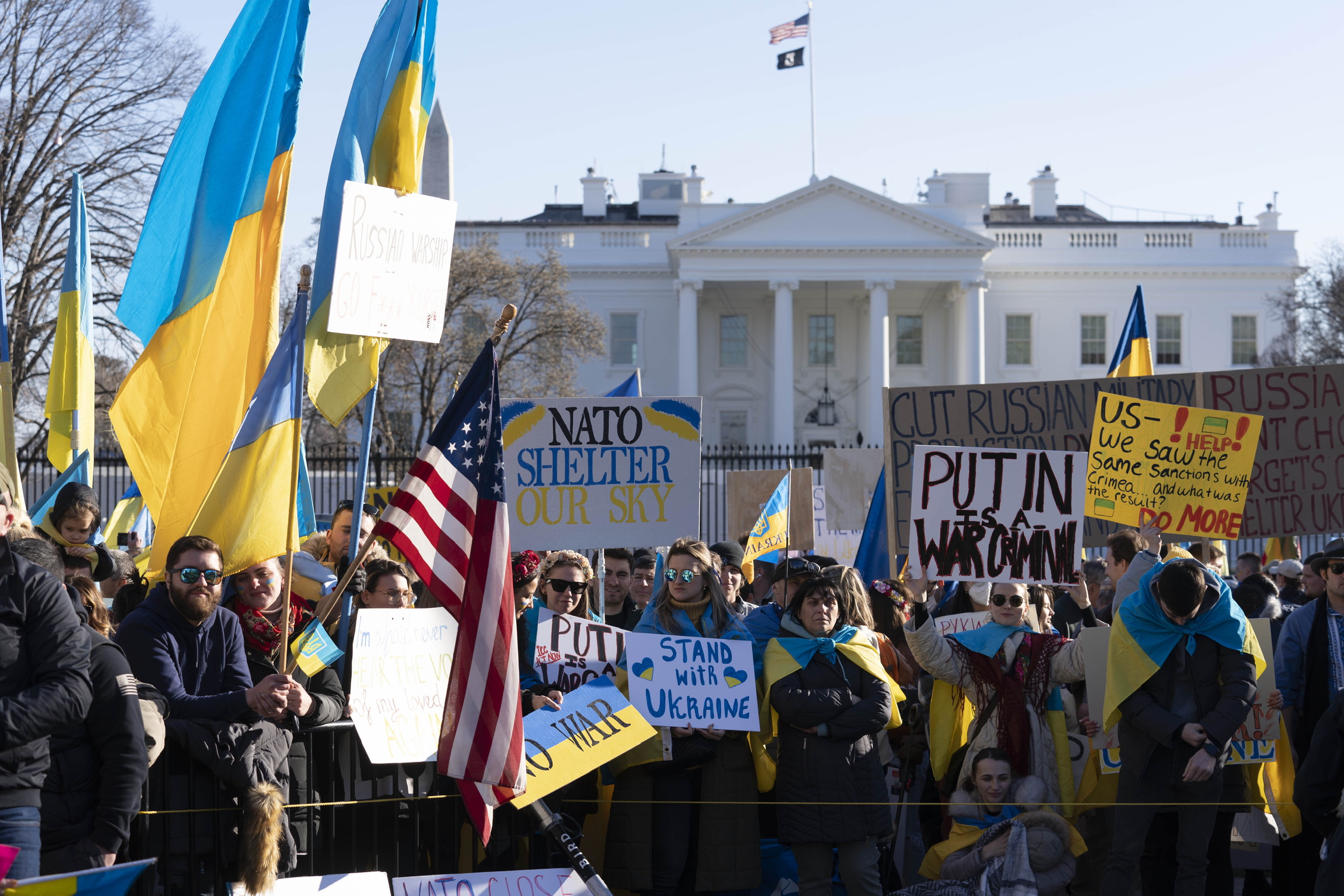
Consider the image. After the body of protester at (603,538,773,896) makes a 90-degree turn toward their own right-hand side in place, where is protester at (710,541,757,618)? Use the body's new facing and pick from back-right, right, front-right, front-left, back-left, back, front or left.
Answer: right

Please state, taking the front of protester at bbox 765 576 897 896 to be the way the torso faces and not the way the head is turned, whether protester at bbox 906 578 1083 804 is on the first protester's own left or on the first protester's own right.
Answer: on the first protester's own left

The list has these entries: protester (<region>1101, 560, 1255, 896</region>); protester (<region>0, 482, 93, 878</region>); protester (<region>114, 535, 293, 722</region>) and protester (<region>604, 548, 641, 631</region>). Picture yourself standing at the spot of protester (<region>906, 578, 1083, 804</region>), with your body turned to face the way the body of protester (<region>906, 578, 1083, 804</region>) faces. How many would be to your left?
1

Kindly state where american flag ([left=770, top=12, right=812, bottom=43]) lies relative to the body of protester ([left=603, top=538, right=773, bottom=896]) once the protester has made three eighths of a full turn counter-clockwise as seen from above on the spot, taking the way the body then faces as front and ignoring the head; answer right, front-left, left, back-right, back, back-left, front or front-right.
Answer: front-left

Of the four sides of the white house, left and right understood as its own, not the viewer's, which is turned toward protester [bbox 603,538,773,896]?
front

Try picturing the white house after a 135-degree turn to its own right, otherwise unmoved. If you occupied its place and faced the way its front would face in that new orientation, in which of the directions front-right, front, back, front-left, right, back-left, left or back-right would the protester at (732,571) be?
back-left

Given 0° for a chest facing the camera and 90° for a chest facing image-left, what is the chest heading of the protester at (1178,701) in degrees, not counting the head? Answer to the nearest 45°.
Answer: approximately 0°

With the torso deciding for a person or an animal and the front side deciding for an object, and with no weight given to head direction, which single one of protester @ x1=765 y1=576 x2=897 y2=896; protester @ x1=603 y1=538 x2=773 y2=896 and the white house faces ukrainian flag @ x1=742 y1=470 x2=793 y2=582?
the white house

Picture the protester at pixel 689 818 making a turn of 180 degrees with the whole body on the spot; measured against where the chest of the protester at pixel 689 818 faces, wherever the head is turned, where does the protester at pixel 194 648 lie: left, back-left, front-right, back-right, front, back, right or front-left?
back-left

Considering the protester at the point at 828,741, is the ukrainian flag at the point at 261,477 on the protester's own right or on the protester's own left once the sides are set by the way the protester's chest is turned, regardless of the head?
on the protester's own right

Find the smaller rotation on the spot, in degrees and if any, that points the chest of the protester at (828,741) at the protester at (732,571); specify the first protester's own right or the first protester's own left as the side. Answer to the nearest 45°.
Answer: approximately 180°

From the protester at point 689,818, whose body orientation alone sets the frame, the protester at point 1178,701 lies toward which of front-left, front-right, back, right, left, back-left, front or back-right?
left

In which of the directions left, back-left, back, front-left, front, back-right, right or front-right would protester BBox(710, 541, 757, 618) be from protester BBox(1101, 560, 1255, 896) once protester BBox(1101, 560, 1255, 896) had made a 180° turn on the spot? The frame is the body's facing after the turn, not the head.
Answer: front-left

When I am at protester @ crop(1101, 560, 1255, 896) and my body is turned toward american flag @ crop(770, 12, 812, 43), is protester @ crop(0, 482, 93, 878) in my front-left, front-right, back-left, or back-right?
back-left

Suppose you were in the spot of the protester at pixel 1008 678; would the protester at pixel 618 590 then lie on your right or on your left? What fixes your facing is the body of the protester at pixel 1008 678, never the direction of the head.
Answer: on your right
